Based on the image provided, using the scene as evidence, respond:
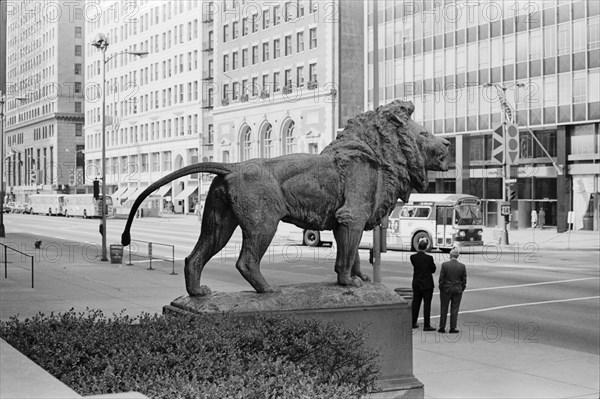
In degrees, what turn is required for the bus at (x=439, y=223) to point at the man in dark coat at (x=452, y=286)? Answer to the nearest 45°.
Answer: approximately 45° to its right

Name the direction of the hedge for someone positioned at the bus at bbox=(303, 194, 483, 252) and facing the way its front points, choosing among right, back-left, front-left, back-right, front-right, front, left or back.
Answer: front-right

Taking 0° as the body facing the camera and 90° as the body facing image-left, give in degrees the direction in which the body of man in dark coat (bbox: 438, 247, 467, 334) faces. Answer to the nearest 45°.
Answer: approximately 180°

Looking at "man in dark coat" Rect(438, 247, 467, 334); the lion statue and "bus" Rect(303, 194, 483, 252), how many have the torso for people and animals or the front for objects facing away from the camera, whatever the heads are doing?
1

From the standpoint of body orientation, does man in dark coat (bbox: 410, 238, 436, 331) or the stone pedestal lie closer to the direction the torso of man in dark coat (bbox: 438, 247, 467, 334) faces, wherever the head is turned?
the man in dark coat

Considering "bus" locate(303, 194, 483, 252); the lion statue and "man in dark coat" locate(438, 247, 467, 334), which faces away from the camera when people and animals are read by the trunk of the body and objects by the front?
the man in dark coat

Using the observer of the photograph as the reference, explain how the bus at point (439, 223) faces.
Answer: facing the viewer and to the right of the viewer

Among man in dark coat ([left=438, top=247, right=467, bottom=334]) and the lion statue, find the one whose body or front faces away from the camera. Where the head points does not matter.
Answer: the man in dark coat

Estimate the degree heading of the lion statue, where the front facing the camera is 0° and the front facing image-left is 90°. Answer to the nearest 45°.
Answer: approximately 270°

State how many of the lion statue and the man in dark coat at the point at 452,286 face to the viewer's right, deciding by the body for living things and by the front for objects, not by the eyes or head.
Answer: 1

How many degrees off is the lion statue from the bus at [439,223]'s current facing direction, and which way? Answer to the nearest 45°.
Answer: approximately 45° to its right

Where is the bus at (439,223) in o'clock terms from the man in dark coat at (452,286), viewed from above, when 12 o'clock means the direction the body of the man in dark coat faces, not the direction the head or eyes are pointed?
The bus is roughly at 12 o'clock from the man in dark coat.
